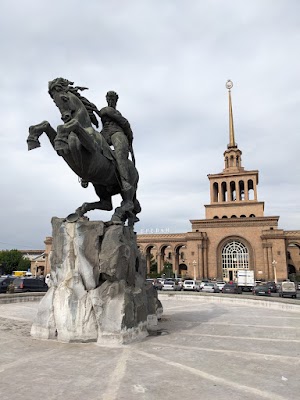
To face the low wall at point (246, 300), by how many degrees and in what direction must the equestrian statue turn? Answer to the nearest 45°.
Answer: approximately 180°

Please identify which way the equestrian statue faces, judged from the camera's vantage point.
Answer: facing the viewer and to the left of the viewer

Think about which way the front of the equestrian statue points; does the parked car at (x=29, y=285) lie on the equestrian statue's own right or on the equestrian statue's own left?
on the equestrian statue's own right

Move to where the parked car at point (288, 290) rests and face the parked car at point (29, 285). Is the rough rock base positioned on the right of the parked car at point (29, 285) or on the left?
left

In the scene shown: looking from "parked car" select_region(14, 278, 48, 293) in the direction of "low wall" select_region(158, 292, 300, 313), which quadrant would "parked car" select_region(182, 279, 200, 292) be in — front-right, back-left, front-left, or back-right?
front-left

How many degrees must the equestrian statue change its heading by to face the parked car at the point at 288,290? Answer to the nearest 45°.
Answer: approximately 180°

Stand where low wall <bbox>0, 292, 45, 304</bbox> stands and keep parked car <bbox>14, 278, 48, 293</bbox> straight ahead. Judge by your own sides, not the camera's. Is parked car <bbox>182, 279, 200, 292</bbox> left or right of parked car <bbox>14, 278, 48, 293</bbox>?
right
